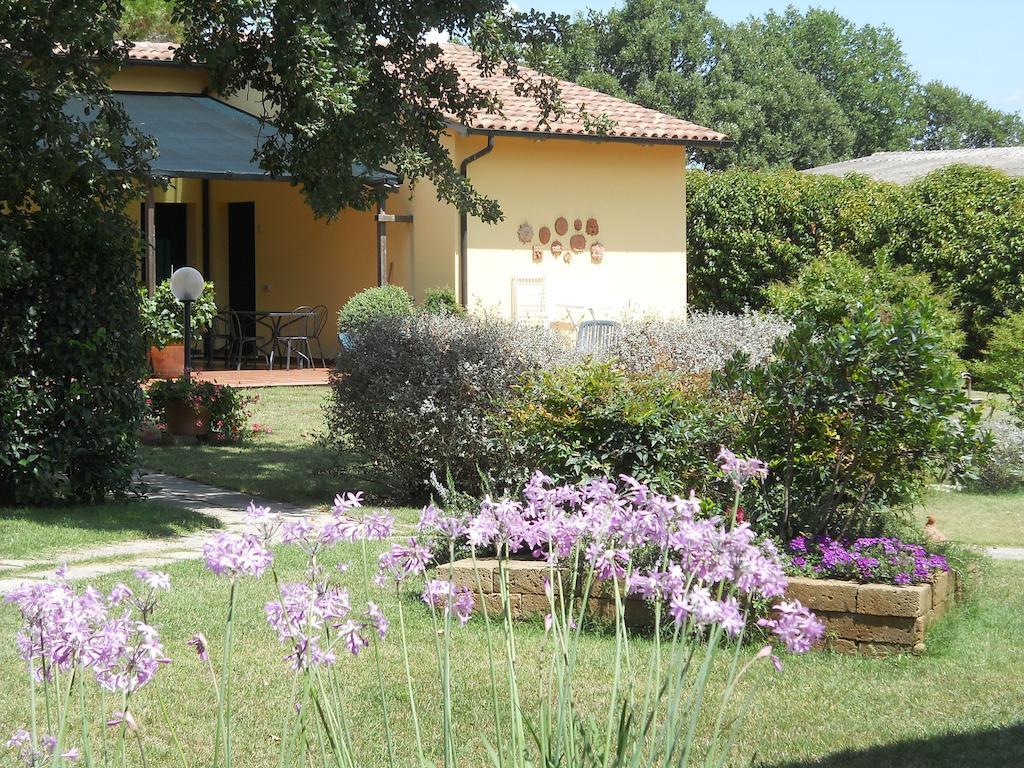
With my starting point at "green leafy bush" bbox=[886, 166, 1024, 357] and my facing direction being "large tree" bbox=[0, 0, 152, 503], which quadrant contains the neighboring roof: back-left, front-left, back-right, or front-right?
back-right

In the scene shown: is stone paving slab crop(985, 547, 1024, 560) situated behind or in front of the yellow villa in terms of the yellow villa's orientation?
in front

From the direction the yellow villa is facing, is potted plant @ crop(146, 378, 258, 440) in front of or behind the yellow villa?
in front

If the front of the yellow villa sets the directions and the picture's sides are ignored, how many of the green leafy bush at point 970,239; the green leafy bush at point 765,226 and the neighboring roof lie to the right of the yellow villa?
0

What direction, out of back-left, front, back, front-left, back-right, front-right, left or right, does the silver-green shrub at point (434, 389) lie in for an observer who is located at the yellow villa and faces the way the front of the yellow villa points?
front

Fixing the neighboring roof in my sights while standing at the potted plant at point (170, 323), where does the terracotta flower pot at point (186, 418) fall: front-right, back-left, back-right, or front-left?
back-right

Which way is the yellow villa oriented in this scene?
toward the camera

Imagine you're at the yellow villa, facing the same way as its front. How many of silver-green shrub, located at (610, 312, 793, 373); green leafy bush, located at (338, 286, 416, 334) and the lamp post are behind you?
0

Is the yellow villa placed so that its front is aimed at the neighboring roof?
no

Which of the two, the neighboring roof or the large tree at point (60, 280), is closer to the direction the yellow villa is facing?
the large tree

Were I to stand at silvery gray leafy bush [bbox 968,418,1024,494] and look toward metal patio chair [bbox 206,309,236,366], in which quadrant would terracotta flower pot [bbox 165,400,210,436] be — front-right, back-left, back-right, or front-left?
front-left

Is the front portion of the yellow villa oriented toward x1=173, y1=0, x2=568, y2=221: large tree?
yes

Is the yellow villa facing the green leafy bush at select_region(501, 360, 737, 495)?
yes

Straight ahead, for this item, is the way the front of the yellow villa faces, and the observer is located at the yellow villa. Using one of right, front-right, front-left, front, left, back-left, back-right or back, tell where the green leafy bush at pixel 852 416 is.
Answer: front

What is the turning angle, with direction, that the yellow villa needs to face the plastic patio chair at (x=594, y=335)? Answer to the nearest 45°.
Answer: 0° — it already faces it
